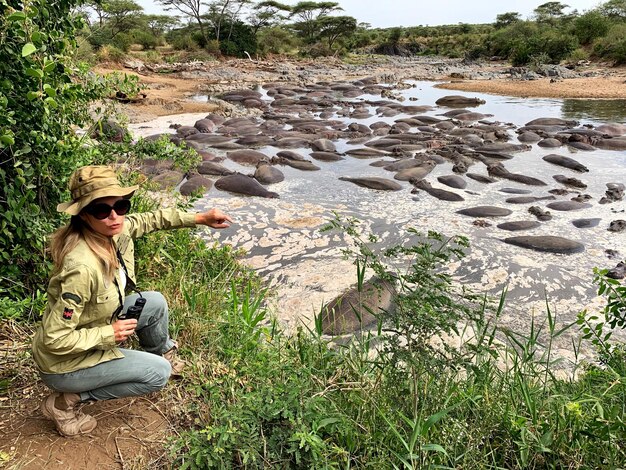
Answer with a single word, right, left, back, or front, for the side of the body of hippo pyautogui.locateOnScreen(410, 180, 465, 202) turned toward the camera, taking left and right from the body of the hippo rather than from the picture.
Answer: left

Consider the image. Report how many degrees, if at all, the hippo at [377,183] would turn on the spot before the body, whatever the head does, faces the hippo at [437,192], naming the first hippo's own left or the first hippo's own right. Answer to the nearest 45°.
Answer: approximately 135° to the first hippo's own left

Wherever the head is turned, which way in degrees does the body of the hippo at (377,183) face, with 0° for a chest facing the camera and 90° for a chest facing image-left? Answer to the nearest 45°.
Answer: approximately 90°

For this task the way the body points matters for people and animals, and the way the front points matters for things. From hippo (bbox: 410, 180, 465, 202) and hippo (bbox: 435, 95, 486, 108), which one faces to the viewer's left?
hippo (bbox: 410, 180, 465, 202)

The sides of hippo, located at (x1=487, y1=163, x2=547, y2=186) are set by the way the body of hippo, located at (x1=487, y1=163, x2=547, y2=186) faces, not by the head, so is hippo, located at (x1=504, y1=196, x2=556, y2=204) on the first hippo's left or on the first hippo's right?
on the first hippo's left

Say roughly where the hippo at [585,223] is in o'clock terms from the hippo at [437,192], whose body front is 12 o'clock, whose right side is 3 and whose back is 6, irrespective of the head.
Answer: the hippo at [585,223] is roughly at 5 o'clock from the hippo at [437,192].

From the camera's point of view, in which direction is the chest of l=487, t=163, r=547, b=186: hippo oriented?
to the viewer's left

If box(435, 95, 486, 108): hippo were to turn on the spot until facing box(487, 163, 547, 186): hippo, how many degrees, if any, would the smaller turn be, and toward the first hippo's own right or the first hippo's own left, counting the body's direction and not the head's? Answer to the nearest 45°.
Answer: approximately 90° to the first hippo's own right

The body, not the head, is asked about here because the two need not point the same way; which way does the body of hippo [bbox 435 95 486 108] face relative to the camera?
to the viewer's right
